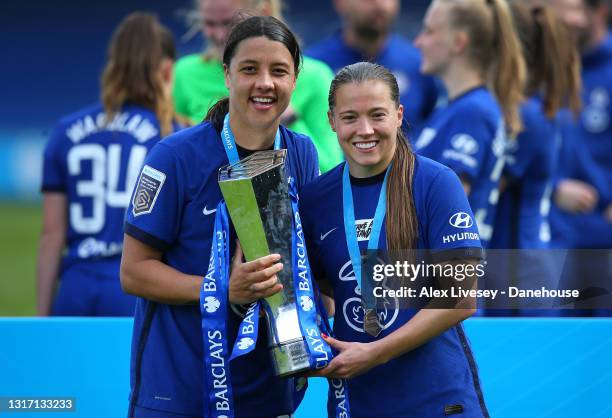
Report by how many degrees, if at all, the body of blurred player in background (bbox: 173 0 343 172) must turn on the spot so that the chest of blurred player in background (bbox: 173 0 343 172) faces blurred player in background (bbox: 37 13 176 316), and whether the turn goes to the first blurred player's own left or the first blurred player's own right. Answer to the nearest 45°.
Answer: approximately 90° to the first blurred player's own right

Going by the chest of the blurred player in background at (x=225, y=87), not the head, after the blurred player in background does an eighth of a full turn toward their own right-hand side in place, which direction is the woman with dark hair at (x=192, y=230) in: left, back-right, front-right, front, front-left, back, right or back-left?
front-left

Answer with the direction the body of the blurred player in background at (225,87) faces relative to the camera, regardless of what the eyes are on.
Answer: toward the camera

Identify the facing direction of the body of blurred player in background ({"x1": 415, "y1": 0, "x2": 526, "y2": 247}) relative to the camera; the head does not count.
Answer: to the viewer's left

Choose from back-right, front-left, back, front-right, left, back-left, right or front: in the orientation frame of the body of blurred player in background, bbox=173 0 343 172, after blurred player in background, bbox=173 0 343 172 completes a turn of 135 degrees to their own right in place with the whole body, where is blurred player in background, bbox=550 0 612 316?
right

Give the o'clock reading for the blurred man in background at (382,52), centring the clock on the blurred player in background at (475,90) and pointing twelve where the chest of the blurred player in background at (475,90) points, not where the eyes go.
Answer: the blurred man in background at (382,52) is roughly at 2 o'clock from the blurred player in background at (475,90).

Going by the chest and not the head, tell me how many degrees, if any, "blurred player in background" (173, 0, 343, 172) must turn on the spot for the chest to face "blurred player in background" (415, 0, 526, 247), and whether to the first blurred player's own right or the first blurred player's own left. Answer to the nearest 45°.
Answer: approximately 90° to the first blurred player's own left

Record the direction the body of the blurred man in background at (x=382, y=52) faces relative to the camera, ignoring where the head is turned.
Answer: toward the camera

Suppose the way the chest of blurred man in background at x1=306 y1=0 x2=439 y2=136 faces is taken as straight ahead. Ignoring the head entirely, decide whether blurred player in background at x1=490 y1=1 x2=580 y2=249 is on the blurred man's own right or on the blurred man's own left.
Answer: on the blurred man's own left

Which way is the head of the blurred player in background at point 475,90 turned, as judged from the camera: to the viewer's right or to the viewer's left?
to the viewer's left

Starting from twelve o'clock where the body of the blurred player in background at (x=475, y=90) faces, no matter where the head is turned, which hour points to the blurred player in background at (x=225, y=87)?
the blurred player in background at (x=225, y=87) is roughly at 12 o'clock from the blurred player in background at (x=475, y=90).

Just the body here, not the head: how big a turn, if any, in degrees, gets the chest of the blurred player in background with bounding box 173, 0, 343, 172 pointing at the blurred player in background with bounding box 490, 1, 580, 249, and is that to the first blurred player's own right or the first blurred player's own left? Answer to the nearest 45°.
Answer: approximately 90° to the first blurred player's own left

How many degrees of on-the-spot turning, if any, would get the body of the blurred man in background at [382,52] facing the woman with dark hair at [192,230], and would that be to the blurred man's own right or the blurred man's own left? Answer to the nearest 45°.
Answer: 0° — they already face them

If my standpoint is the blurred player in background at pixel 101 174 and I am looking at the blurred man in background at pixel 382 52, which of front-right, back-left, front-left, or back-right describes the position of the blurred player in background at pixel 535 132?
front-right
